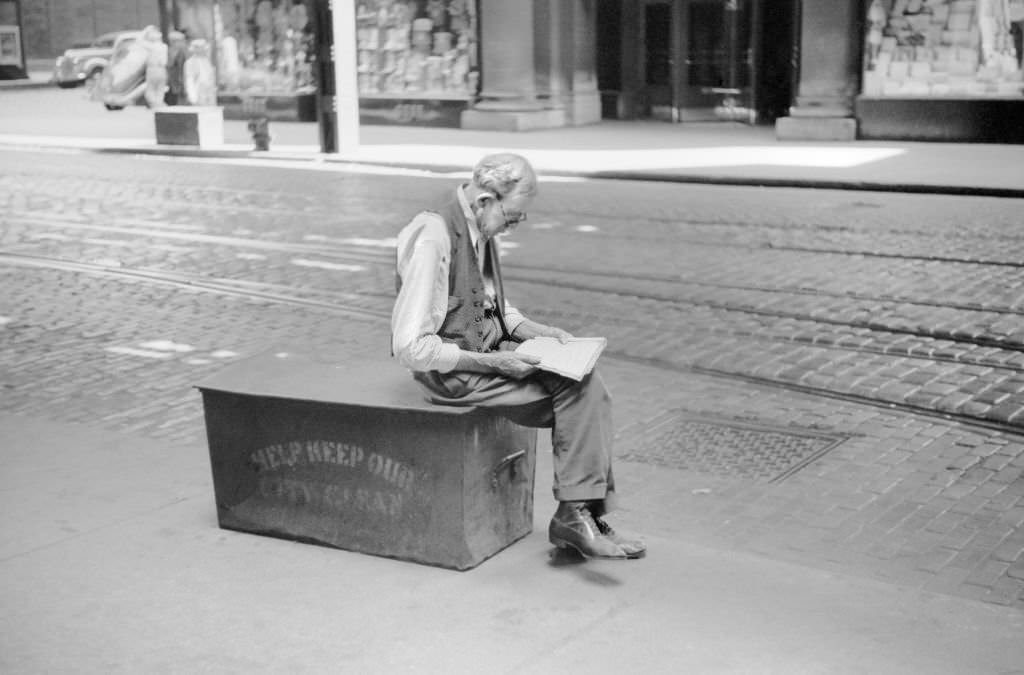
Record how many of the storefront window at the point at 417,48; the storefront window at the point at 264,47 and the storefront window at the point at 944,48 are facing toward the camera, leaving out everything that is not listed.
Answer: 3

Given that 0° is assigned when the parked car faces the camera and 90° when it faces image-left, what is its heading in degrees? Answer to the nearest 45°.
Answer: approximately 45°

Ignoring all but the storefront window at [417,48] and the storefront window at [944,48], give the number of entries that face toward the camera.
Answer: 2

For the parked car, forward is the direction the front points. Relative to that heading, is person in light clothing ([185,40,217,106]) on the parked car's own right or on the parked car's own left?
on the parked car's own left

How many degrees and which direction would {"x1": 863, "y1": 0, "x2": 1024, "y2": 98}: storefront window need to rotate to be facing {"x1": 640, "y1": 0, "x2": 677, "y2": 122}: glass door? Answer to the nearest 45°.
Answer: approximately 135° to its right

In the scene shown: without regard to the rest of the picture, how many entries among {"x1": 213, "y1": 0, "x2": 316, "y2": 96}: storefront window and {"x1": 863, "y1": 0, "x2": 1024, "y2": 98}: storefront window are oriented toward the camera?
2

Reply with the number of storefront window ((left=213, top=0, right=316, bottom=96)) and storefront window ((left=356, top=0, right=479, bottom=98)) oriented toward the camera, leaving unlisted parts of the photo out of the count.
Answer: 2

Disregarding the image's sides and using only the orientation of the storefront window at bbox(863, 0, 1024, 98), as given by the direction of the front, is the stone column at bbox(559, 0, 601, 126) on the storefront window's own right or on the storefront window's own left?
on the storefront window's own right

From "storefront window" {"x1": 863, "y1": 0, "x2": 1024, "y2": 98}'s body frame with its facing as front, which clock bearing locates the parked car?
The parked car is roughly at 4 o'clock from the storefront window.

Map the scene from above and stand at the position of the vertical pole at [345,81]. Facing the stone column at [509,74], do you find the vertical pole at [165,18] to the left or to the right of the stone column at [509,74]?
left

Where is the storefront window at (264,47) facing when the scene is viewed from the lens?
facing the viewer
